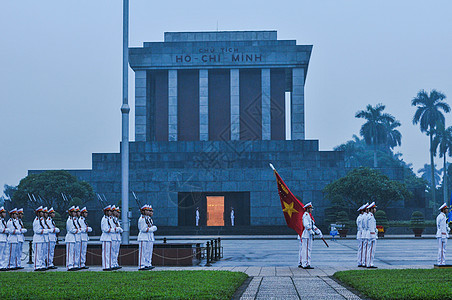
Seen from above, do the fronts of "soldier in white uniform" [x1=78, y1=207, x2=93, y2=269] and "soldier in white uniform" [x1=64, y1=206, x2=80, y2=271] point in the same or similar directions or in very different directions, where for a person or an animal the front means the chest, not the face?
same or similar directions

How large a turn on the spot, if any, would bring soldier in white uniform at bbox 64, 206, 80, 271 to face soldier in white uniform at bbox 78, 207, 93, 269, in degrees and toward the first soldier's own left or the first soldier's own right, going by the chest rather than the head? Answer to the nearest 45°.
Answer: approximately 45° to the first soldier's own left
